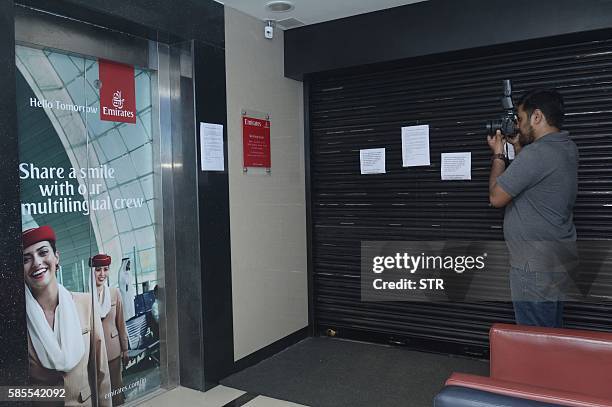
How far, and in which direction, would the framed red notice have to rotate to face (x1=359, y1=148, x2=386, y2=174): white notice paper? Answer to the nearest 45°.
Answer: approximately 45° to its left

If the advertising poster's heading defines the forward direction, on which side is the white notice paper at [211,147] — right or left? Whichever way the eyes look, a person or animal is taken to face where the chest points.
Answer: on its left

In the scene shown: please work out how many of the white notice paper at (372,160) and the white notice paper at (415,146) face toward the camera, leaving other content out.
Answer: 2

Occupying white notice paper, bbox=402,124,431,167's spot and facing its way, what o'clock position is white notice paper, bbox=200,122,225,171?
white notice paper, bbox=200,122,225,171 is roughly at 2 o'clock from white notice paper, bbox=402,124,431,167.

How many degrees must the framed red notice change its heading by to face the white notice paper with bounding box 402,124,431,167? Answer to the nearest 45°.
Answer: approximately 45° to its left

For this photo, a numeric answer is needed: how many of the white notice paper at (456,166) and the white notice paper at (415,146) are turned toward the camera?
2

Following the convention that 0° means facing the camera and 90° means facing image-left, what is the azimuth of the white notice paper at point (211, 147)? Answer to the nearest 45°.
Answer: approximately 315°
